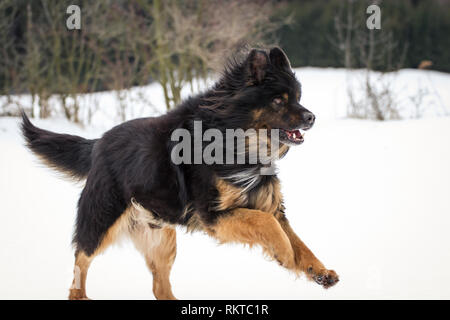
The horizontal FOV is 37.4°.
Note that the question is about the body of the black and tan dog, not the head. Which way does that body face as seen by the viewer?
to the viewer's right
